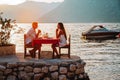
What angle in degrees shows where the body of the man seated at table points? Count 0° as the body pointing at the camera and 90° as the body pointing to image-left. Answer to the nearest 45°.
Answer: approximately 270°

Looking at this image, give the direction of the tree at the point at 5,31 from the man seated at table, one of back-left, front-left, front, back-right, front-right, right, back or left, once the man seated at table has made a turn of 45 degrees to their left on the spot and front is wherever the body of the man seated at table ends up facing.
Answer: left
